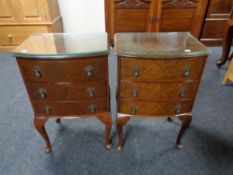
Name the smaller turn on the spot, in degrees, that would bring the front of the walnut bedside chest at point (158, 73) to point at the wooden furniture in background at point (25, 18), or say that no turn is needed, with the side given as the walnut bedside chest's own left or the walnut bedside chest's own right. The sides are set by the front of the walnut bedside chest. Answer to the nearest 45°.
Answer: approximately 135° to the walnut bedside chest's own right

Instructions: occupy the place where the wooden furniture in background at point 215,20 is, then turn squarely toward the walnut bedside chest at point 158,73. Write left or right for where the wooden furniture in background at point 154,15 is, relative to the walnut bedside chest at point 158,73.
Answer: right

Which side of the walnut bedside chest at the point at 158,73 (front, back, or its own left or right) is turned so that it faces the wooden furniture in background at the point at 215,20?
back

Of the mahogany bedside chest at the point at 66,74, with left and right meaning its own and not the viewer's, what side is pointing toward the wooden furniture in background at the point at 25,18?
back

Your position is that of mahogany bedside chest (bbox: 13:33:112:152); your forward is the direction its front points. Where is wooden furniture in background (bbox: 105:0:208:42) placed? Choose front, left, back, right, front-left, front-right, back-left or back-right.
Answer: back-left

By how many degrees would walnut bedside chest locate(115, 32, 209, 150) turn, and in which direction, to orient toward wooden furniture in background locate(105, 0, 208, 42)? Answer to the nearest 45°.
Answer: approximately 180°

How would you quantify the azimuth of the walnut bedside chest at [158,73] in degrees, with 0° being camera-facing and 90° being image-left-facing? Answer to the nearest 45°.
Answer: approximately 0°

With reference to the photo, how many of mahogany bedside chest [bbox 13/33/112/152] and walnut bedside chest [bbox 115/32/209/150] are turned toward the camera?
2

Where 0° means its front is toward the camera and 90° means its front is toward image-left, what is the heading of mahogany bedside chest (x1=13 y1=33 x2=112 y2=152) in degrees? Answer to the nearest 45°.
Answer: approximately 0°
